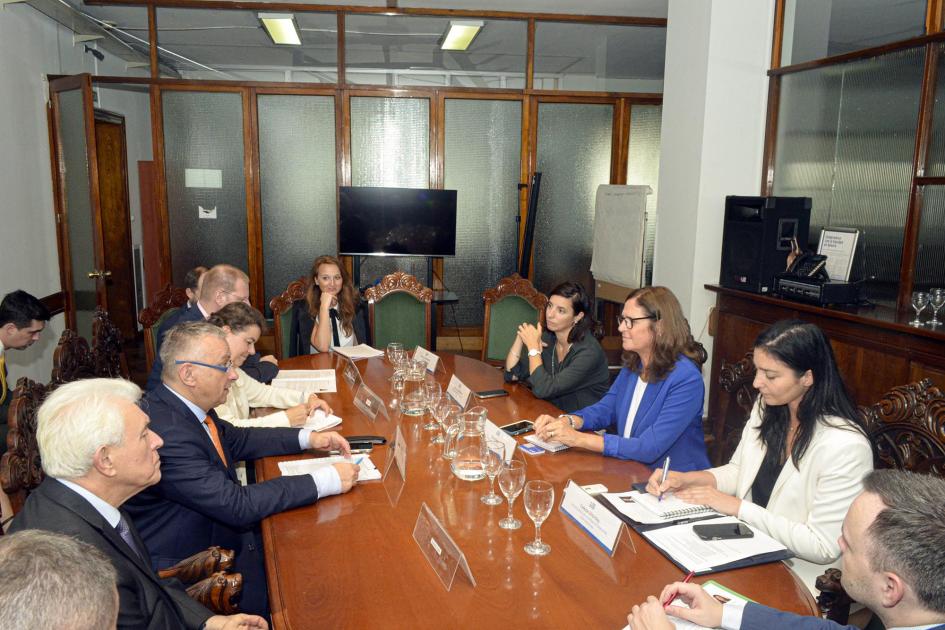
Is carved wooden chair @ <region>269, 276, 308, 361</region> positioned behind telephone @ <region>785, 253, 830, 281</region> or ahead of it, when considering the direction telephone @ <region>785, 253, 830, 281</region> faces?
ahead

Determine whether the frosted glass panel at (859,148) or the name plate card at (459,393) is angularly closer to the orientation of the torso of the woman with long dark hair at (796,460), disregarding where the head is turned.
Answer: the name plate card

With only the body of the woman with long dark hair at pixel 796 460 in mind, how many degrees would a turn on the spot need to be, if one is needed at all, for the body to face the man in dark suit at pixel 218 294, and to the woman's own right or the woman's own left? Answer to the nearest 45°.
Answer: approximately 45° to the woman's own right

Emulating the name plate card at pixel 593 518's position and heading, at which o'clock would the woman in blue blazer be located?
The woman in blue blazer is roughly at 5 o'clock from the name plate card.

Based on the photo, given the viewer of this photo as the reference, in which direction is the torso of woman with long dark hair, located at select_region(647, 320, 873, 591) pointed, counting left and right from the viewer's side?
facing the viewer and to the left of the viewer

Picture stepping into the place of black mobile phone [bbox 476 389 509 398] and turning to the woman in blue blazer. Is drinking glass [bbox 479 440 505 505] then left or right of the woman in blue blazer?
right

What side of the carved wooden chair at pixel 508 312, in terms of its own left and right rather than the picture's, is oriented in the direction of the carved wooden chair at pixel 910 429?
front

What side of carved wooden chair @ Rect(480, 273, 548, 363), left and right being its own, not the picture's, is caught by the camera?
front

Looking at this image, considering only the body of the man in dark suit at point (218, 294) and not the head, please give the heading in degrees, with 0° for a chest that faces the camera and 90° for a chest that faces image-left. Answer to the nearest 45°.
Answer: approximately 270°

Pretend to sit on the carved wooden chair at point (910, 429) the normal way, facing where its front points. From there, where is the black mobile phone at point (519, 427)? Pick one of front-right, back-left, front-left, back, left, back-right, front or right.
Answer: front-right

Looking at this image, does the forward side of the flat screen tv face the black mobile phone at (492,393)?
yes

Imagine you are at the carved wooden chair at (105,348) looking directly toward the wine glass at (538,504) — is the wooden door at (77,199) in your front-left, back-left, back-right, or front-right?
back-left

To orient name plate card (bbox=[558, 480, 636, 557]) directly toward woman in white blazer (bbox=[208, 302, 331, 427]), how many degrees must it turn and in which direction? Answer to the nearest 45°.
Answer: approximately 90° to its right

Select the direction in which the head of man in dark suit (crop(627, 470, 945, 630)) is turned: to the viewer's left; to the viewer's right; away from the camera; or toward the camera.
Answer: to the viewer's left

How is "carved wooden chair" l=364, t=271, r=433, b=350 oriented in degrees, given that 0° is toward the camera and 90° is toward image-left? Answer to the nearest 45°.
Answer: approximately 0°

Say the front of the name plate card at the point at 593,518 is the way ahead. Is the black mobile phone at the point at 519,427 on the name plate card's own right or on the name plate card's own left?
on the name plate card's own right
